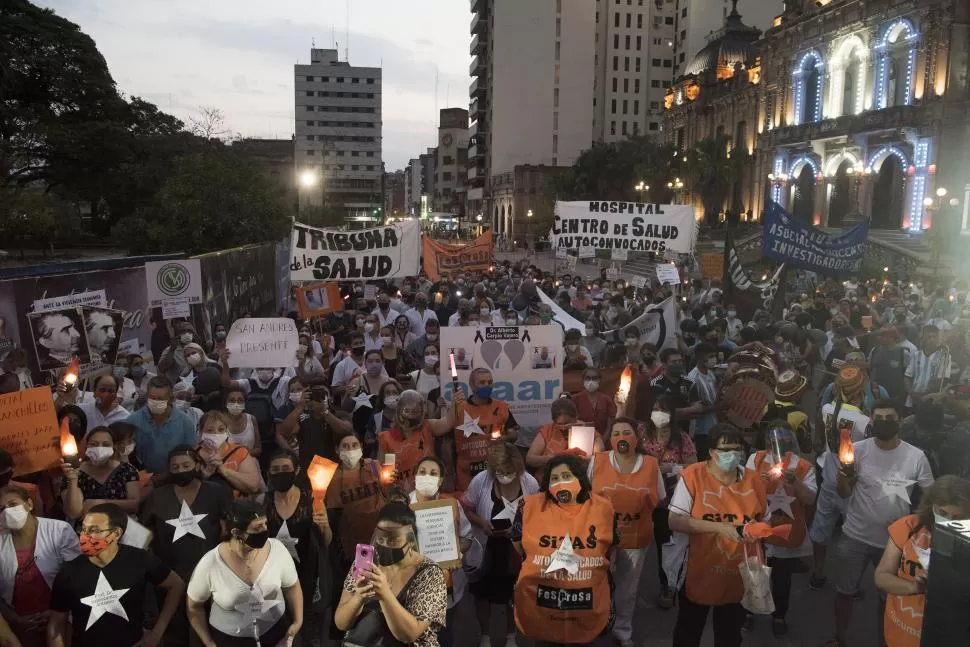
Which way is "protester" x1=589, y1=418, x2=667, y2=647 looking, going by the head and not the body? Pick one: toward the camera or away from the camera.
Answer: toward the camera

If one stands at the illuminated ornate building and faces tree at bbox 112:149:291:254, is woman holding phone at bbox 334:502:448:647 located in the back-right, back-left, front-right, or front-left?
front-left

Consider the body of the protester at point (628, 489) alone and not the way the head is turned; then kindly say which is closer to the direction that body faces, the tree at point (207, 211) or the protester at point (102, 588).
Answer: the protester

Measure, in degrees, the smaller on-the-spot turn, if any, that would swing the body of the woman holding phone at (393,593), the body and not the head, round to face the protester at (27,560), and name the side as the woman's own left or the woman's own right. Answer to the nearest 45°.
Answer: approximately 90° to the woman's own right

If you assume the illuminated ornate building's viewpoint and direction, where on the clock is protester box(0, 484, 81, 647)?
The protester is roughly at 11 o'clock from the illuminated ornate building.

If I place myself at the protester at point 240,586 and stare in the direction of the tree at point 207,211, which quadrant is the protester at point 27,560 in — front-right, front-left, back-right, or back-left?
front-left

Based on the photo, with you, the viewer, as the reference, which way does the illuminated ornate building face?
facing the viewer and to the left of the viewer

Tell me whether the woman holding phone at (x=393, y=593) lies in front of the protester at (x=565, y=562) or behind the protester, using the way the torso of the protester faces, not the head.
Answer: in front

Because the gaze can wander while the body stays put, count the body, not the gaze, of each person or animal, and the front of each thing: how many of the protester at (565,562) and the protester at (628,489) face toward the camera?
2

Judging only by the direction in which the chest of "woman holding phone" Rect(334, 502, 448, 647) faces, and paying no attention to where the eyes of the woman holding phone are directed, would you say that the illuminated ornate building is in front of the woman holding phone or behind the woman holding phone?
behind

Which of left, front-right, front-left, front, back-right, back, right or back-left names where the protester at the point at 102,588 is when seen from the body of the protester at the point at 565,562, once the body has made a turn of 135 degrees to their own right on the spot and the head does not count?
front-left

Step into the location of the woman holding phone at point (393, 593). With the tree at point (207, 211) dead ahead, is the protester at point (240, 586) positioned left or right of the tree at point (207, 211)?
left

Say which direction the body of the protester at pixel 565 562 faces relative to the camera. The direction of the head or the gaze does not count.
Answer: toward the camera

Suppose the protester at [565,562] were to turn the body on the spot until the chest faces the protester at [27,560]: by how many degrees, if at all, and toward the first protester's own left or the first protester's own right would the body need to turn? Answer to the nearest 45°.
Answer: approximately 90° to the first protester's own right

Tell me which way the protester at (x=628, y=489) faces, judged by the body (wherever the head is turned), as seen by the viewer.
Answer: toward the camera

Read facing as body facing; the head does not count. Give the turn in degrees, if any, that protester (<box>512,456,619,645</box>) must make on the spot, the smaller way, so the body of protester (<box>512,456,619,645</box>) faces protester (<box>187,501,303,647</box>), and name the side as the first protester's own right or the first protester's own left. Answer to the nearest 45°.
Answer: approximately 90° to the first protester's own right

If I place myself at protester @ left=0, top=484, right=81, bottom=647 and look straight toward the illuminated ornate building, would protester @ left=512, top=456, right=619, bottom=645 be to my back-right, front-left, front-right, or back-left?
front-right

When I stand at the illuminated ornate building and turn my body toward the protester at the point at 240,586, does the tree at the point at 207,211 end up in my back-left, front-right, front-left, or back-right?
front-right
